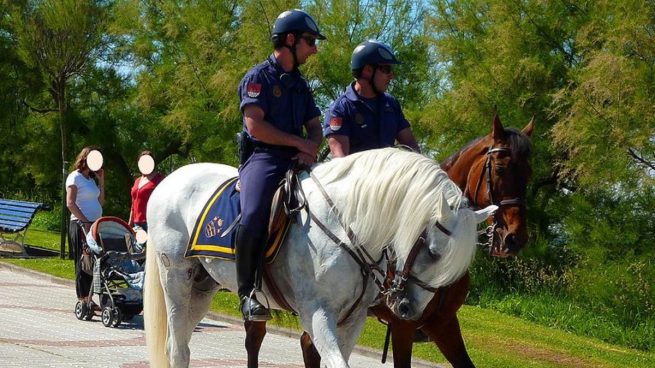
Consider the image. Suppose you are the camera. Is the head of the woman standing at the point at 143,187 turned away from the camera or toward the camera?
toward the camera

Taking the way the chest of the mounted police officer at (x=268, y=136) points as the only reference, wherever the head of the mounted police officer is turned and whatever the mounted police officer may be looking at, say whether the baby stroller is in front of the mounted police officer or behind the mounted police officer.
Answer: behind

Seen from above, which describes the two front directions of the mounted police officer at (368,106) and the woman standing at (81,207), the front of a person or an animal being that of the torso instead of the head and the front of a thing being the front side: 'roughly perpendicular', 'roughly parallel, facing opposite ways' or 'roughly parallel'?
roughly parallel

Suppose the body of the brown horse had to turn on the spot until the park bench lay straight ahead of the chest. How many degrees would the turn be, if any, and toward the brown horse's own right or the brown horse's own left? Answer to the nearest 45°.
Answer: approximately 180°

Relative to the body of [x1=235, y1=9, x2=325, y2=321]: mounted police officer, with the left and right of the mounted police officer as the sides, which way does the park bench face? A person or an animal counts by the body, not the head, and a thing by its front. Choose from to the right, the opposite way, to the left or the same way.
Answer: to the right

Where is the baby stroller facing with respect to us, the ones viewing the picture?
facing the viewer and to the right of the viewer

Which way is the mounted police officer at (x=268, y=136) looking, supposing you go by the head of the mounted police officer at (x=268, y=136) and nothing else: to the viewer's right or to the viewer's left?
to the viewer's right

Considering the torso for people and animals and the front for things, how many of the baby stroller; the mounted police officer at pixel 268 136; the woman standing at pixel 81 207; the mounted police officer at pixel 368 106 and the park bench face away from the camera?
0

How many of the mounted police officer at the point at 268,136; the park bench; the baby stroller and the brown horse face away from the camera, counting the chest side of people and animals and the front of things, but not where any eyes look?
0

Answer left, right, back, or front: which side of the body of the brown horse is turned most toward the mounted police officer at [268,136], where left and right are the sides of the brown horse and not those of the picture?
right

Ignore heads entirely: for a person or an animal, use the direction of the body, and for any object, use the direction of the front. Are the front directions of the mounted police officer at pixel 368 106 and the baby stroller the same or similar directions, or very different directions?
same or similar directions

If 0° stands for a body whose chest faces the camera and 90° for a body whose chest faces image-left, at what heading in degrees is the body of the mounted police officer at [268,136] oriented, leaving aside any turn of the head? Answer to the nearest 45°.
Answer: approximately 315°

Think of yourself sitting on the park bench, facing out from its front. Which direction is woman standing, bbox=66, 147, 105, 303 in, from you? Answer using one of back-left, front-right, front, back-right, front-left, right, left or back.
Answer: front-left

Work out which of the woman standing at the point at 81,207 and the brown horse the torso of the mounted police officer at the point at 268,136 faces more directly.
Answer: the brown horse
